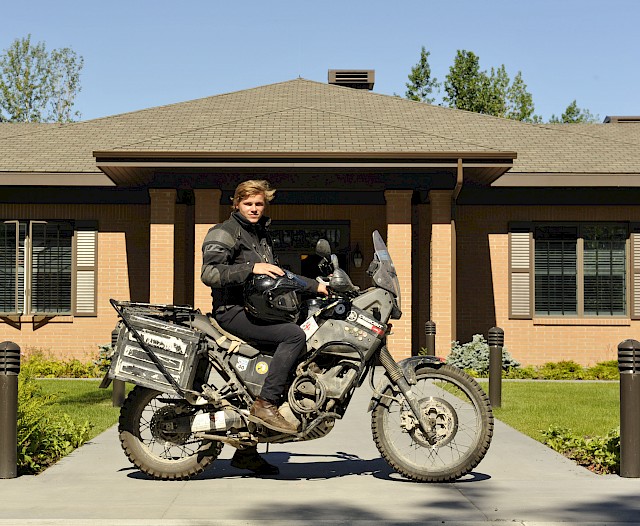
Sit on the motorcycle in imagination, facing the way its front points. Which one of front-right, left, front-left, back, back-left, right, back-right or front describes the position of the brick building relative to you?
left

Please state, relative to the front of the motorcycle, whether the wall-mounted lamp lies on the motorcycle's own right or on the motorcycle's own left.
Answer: on the motorcycle's own left

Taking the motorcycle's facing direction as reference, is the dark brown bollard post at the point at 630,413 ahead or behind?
ahead

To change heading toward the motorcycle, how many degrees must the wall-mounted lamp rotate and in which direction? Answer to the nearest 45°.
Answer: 0° — it already faces it

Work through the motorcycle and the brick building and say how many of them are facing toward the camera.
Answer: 1

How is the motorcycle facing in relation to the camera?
to the viewer's right

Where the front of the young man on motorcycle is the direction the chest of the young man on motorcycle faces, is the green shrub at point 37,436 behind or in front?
behind

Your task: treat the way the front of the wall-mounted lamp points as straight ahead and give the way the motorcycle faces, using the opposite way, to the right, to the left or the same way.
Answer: to the left

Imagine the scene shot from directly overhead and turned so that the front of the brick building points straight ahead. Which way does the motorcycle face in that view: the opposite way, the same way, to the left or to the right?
to the left

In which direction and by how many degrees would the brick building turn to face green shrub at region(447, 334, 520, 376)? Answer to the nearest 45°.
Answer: approximately 45° to its left

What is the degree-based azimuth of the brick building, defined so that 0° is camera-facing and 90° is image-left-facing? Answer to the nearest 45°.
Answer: approximately 0°

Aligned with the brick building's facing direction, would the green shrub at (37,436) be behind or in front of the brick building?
in front

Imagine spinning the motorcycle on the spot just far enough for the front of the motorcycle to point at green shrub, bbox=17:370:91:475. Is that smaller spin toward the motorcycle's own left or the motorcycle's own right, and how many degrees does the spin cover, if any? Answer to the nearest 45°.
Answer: approximately 135° to the motorcycle's own left
